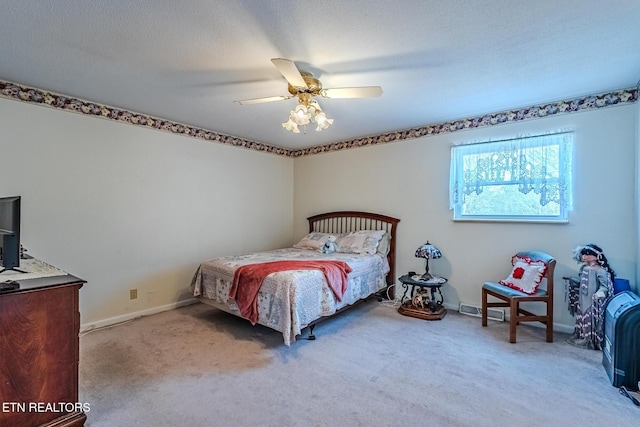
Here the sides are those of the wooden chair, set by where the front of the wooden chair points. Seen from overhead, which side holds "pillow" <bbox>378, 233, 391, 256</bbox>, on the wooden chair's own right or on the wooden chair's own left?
on the wooden chair's own right

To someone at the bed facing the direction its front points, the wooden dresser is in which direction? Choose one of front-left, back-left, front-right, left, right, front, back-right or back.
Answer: front

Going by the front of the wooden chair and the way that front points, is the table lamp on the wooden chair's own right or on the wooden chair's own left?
on the wooden chair's own right

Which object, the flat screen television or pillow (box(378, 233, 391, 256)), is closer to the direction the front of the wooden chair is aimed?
the flat screen television

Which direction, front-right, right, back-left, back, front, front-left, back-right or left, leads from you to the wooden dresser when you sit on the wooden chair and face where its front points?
front

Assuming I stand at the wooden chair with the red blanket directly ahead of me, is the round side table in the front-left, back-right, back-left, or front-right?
front-right

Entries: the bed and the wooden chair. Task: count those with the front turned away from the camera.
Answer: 0

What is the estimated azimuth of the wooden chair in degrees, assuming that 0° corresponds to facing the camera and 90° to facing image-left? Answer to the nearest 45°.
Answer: approximately 45°

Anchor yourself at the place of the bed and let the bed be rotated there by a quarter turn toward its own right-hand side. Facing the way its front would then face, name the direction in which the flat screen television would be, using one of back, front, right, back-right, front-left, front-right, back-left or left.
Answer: left

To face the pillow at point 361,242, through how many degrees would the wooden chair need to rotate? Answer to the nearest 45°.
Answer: approximately 45° to its right

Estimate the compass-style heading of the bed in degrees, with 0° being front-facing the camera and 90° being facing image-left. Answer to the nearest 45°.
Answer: approximately 45°

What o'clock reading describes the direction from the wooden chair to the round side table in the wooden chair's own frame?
The round side table is roughly at 2 o'clock from the wooden chair.

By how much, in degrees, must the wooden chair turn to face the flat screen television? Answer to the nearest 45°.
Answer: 0° — it already faces it
